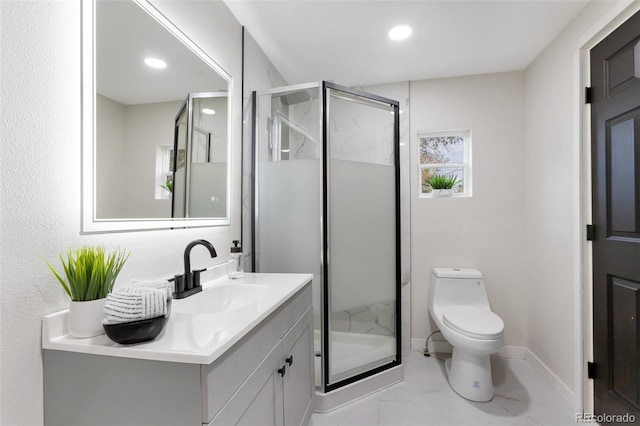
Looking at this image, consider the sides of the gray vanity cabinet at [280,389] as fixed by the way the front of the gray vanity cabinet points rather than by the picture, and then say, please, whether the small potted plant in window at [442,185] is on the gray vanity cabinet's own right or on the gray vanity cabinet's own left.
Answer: on the gray vanity cabinet's own left

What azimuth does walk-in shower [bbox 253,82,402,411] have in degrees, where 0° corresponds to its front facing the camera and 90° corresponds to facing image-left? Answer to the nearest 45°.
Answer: approximately 315°

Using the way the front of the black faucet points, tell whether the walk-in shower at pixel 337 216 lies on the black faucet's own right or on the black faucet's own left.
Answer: on the black faucet's own left

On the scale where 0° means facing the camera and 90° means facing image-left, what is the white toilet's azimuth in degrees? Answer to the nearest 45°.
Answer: approximately 315°

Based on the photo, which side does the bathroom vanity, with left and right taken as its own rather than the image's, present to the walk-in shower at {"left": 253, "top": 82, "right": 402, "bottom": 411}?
left

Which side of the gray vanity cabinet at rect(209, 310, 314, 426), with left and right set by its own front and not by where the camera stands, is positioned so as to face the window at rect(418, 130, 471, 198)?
left

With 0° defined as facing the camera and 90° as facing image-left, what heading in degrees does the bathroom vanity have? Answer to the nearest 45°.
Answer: approximately 315°
